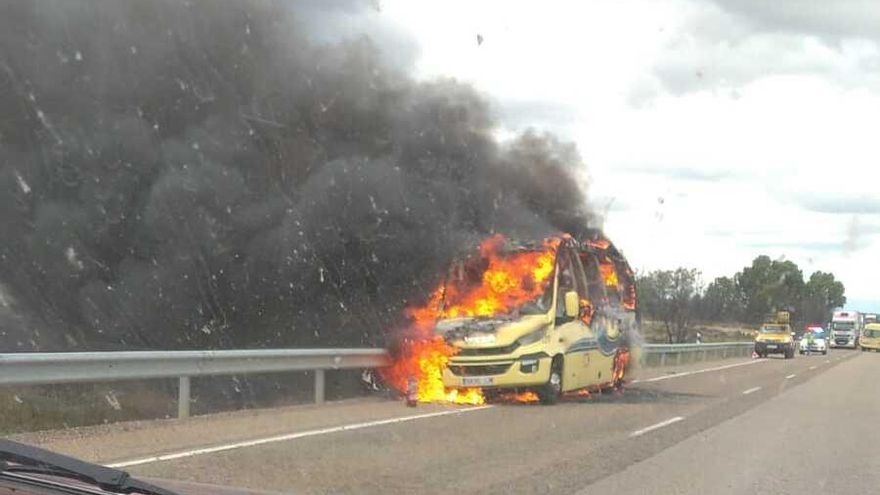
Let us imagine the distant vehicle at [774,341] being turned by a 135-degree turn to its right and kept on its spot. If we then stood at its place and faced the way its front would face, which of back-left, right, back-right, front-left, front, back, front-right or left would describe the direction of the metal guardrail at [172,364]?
back-left

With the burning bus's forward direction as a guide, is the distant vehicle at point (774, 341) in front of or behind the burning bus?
behind

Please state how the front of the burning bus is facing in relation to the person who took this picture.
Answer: facing the viewer and to the left of the viewer

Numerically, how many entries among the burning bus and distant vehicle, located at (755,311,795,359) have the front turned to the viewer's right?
0

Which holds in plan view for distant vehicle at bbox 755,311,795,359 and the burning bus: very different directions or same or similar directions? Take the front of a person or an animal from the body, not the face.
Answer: same or similar directions

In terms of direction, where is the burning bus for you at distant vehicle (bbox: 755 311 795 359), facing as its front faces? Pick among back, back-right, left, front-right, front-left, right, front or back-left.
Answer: front

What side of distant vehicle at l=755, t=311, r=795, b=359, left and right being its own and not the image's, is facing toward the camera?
front

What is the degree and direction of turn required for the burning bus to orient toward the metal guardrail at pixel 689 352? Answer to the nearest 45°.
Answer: approximately 135° to its right

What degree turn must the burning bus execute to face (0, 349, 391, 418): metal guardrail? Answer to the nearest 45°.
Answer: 0° — it already faces it

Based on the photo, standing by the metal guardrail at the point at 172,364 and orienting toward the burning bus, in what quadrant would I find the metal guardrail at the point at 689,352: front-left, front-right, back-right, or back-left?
front-left
